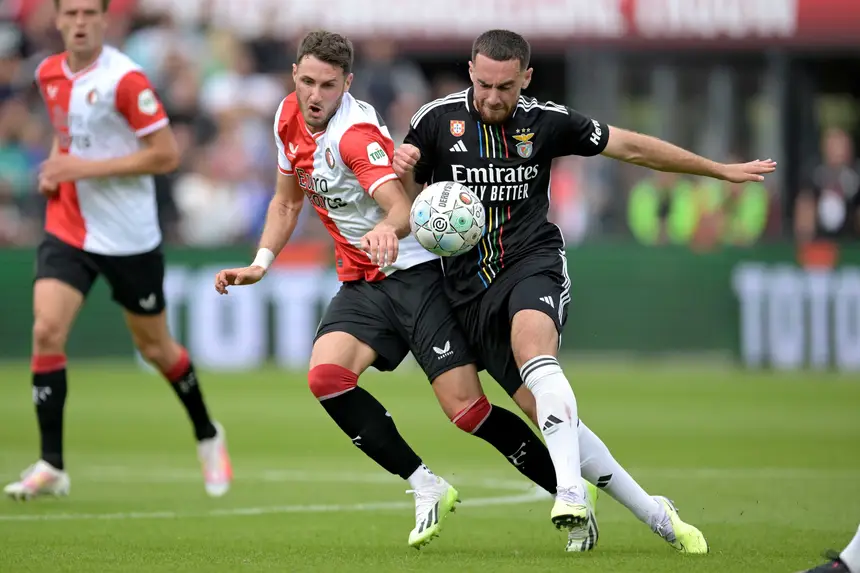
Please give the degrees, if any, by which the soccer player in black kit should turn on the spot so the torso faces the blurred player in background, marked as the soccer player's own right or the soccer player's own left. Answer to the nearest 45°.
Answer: approximately 135° to the soccer player's own right

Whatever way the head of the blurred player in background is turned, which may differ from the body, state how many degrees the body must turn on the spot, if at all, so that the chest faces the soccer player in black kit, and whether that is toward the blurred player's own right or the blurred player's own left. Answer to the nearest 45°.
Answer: approximately 90° to the blurred player's own left

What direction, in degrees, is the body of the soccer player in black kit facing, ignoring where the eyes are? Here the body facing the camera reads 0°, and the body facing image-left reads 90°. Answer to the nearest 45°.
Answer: approximately 0°

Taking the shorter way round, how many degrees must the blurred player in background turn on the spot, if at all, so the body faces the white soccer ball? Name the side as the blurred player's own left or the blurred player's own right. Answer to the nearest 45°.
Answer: approximately 90° to the blurred player's own left

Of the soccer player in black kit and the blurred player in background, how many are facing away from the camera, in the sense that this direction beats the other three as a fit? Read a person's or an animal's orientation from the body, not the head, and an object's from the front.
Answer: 0
